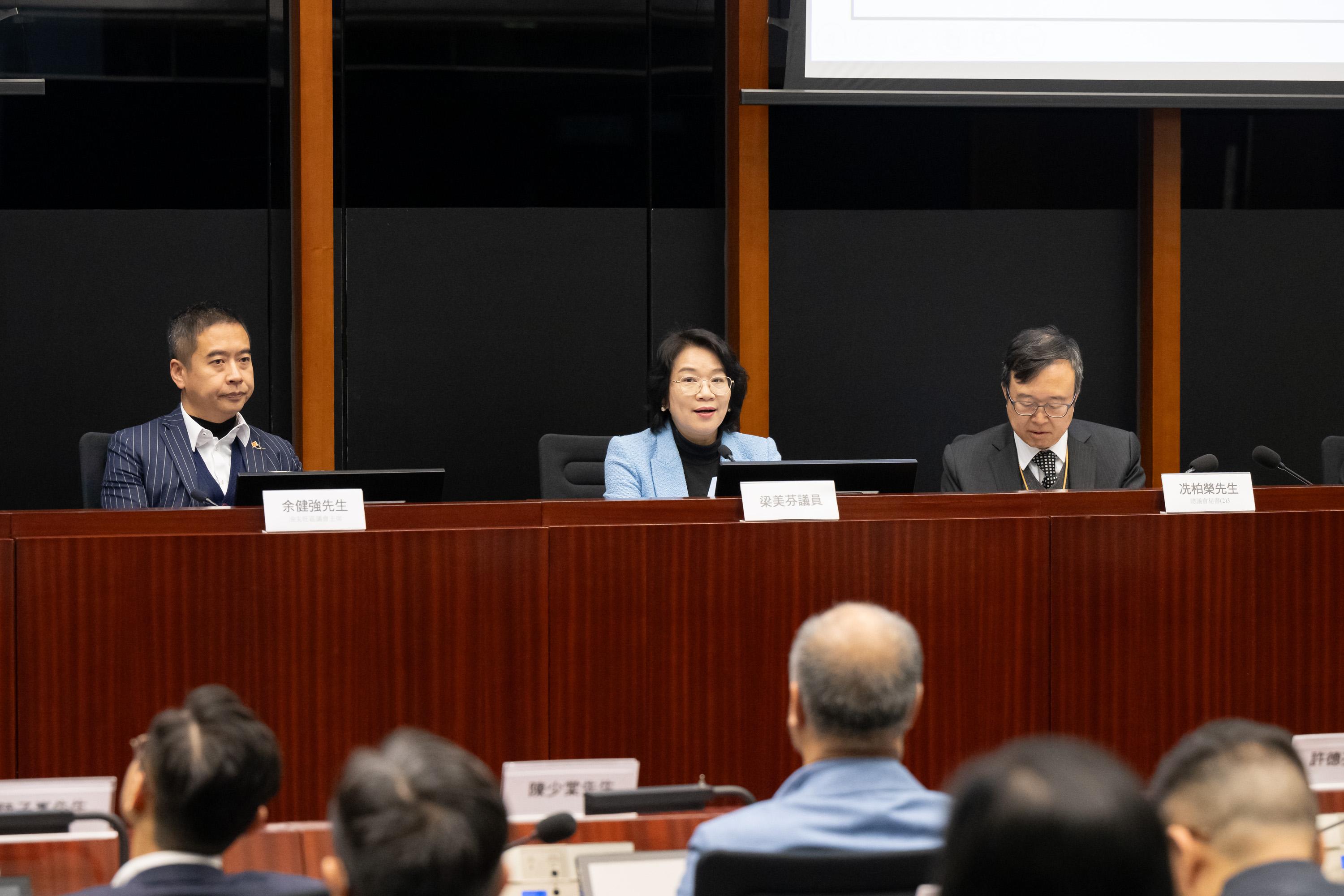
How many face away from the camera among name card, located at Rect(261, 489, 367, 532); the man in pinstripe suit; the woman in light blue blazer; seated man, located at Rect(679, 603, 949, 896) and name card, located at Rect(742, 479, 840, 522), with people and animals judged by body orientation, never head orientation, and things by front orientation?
1

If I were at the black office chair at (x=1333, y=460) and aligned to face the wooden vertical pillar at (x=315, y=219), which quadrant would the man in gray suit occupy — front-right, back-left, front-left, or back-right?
front-left

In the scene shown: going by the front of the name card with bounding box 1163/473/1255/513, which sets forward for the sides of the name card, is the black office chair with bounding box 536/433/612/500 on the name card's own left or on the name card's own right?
on the name card's own right

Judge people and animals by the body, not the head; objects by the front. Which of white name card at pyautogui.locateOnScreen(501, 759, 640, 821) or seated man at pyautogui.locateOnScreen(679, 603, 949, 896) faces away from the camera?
the seated man

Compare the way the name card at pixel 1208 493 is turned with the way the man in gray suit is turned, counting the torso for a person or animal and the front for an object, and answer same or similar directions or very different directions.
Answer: same or similar directions

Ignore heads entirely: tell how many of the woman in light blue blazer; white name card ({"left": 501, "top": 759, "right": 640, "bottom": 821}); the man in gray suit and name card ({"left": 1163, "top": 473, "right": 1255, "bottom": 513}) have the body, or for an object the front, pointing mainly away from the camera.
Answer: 0

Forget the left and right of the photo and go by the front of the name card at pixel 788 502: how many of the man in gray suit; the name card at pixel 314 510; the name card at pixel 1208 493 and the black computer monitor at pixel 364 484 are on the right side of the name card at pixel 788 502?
2

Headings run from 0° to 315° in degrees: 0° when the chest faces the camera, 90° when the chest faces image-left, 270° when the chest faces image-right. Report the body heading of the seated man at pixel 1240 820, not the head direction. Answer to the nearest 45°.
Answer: approximately 135°

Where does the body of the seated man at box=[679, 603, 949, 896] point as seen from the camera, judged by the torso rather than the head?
away from the camera

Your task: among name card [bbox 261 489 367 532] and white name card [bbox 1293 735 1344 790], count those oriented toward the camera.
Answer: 2

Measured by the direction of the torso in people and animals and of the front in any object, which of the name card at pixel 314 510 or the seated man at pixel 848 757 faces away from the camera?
the seated man

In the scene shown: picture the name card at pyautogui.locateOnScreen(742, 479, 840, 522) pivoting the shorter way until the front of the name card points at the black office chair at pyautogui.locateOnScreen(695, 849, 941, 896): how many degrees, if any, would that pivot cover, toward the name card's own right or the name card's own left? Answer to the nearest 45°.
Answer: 0° — it already faces it

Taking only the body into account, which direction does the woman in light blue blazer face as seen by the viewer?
toward the camera

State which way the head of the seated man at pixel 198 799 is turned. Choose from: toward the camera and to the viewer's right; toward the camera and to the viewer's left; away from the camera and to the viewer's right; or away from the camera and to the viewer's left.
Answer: away from the camera and to the viewer's left

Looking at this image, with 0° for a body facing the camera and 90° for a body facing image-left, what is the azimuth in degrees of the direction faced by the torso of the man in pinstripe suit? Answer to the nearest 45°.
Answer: approximately 315°

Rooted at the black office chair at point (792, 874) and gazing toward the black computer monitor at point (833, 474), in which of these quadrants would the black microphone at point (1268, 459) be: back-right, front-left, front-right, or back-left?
front-right

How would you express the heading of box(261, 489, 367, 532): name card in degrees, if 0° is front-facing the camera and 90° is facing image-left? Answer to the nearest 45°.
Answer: approximately 0°

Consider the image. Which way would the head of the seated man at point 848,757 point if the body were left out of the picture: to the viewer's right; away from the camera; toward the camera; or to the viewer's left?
away from the camera

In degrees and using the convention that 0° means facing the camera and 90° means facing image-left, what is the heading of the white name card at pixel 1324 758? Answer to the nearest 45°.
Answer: approximately 0°

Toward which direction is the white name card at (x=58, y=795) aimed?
toward the camera

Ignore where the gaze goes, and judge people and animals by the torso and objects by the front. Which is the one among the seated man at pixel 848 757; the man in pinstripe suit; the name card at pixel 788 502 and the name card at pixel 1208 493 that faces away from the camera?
the seated man

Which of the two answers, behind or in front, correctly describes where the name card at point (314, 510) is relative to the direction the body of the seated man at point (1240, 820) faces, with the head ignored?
in front
